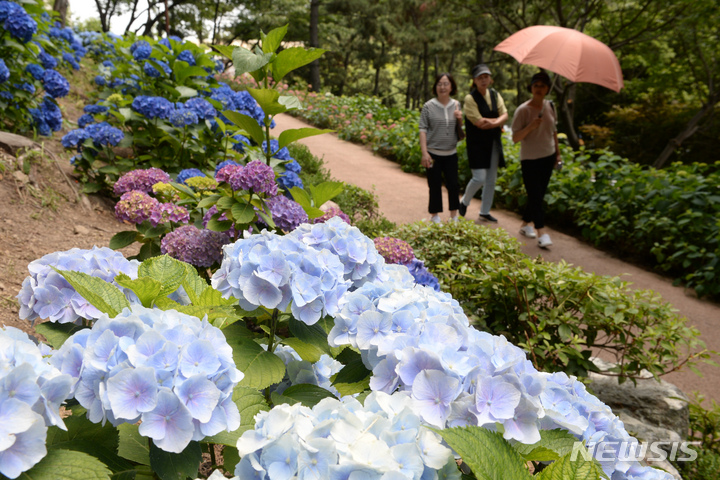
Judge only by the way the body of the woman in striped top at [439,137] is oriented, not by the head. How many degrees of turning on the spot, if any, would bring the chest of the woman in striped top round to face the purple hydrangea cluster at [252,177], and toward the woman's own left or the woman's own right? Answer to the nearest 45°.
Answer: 0° — they already face it

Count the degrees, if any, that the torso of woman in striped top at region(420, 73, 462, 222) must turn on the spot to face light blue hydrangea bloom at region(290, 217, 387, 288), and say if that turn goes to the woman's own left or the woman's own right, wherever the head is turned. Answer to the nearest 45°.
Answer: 0° — they already face it

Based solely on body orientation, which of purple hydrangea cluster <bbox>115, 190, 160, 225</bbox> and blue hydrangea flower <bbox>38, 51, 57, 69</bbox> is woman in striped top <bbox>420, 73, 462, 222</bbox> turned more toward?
the purple hydrangea cluster

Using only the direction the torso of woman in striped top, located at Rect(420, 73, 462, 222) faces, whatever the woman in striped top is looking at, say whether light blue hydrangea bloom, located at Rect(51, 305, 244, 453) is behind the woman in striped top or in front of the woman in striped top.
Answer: in front

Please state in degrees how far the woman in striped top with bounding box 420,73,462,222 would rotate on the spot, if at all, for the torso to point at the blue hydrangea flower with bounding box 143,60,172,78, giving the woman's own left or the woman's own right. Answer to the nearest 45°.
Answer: approximately 45° to the woman's own right

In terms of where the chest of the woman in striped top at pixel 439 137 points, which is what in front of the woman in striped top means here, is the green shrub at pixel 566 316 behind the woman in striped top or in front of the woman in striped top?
in front

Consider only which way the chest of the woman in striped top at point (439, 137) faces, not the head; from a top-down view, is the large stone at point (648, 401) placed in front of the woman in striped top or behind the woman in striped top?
in front

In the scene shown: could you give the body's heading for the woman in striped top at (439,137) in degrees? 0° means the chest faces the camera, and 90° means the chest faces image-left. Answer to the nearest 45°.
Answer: approximately 0°

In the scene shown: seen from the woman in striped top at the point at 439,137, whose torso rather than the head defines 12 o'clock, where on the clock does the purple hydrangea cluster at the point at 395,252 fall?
The purple hydrangea cluster is roughly at 12 o'clock from the woman in striped top.

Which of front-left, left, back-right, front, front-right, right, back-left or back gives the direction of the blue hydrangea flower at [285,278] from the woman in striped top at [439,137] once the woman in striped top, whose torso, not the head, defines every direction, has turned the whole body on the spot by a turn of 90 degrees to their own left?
right

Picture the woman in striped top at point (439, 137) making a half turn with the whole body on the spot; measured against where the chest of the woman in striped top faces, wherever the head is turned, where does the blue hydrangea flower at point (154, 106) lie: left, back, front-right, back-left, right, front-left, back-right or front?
back-left

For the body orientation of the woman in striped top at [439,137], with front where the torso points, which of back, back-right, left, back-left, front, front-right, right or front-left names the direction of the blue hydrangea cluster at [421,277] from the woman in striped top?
front

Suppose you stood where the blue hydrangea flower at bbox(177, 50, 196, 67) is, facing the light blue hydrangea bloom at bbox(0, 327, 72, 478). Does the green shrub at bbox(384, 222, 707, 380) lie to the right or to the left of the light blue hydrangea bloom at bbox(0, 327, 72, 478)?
left

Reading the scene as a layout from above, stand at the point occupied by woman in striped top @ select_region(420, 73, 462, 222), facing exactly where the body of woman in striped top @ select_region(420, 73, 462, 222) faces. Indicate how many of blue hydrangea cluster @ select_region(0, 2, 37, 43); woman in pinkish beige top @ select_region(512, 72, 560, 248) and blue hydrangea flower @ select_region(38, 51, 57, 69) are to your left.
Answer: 1

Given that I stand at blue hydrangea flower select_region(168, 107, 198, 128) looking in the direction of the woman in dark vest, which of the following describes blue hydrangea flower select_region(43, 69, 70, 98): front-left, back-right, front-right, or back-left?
back-left

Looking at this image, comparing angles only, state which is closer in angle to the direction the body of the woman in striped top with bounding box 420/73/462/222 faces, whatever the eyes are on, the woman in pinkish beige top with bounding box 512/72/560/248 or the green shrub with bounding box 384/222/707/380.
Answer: the green shrub
